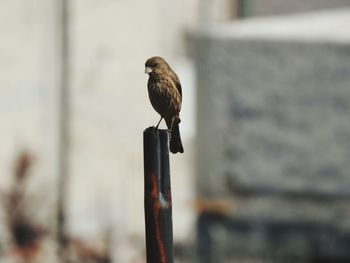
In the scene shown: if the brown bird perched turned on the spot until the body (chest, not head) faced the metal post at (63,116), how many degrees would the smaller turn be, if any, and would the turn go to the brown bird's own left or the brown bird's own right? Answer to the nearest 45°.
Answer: approximately 135° to the brown bird's own right

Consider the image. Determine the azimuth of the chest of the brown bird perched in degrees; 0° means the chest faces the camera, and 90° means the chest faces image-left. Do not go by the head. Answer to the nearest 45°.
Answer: approximately 45°
